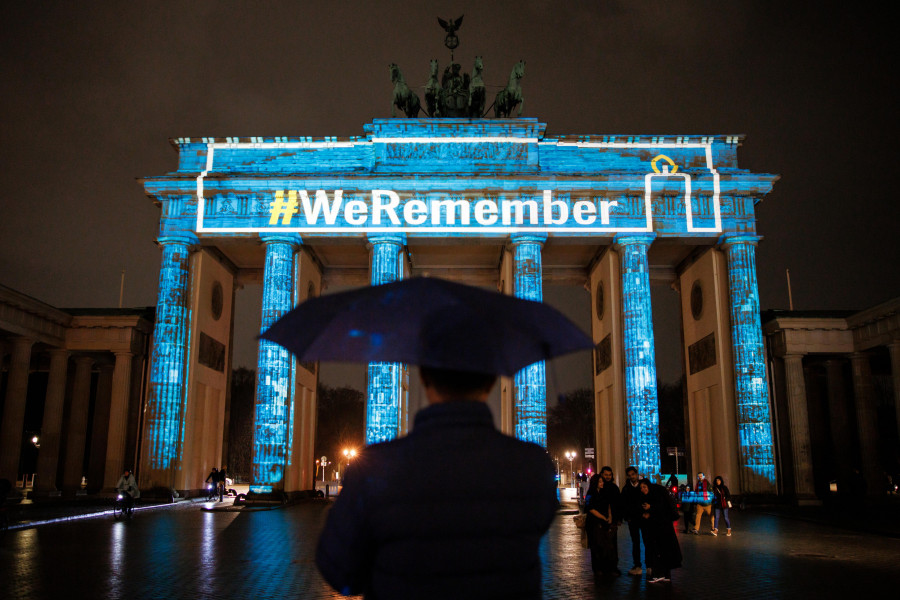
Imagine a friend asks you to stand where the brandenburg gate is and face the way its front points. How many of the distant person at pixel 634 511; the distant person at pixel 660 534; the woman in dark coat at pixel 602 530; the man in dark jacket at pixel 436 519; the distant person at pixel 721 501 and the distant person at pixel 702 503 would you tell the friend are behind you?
0

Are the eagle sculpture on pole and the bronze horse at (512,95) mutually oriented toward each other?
no

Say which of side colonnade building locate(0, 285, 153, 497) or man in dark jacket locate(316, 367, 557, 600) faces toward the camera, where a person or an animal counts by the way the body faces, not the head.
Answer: the side colonnade building

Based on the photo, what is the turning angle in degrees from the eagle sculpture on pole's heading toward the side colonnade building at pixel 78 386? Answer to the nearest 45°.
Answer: approximately 90° to its right

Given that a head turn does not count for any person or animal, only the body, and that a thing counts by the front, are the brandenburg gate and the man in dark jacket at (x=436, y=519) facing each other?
yes

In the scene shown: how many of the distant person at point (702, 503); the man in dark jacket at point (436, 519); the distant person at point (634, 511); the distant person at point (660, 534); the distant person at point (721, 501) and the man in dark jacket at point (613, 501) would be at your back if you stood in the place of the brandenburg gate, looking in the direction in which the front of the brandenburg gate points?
0

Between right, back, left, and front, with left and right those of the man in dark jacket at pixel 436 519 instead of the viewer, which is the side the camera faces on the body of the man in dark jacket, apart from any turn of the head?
back

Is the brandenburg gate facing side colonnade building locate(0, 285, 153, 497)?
no

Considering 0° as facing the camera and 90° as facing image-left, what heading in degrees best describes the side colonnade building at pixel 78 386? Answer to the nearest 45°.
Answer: approximately 0°

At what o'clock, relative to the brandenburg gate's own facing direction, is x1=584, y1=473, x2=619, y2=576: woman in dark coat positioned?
The woman in dark coat is roughly at 12 o'clock from the brandenburg gate.

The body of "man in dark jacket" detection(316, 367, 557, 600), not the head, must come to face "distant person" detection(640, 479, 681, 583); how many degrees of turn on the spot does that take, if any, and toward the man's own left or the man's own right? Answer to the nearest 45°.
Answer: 0° — they already face them

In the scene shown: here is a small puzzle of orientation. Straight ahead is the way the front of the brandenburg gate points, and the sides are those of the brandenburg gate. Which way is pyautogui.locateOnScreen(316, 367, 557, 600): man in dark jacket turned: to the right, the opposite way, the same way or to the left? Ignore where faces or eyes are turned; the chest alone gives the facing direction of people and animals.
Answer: the opposite way

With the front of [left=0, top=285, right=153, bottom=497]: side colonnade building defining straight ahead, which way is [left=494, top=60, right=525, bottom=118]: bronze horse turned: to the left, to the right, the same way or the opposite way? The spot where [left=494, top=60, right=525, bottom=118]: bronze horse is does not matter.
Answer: the same way

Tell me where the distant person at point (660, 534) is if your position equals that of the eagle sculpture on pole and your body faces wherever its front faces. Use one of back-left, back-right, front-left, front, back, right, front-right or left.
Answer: front

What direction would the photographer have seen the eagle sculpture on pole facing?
facing the viewer

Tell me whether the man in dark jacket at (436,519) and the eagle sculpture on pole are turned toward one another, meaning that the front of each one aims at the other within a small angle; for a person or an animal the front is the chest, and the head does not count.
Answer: yes

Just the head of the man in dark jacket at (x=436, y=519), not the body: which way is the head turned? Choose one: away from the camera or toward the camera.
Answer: away from the camera

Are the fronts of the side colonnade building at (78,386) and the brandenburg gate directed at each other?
no
